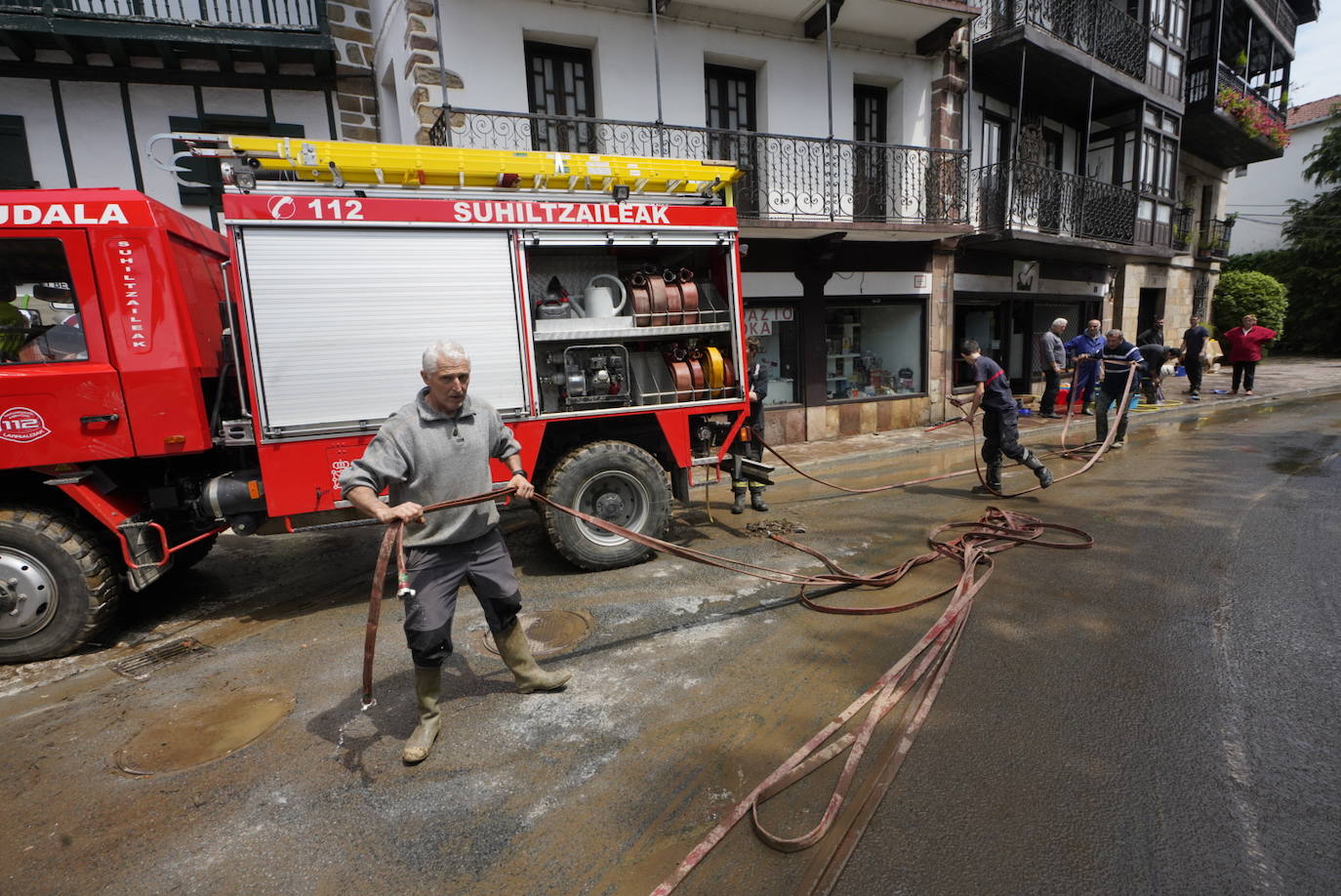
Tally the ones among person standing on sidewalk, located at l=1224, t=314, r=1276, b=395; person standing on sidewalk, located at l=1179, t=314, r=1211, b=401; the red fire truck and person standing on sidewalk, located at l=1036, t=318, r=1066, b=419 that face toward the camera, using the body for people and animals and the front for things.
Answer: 2

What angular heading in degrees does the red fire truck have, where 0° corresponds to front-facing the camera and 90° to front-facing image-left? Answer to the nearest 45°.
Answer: approximately 90°

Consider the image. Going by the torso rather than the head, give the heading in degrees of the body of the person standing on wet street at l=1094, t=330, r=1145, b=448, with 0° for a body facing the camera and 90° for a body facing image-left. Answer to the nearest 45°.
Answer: approximately 45°

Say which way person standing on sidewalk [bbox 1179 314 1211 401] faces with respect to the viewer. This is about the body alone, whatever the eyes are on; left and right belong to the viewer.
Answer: facing the viewer

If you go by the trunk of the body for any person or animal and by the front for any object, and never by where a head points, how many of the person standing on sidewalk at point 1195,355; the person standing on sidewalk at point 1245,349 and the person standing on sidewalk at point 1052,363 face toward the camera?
2

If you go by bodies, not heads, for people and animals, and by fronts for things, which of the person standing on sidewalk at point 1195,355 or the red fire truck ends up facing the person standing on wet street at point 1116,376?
the person standing on sidewalk at point 1195,355

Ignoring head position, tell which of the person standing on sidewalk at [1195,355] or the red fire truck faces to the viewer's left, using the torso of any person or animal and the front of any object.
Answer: the red fire truck

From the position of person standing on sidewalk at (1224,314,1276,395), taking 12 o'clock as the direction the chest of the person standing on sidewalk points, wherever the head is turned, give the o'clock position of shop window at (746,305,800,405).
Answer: The shop window is roughly at 1 o'clock from the person standing on sidewalk.
